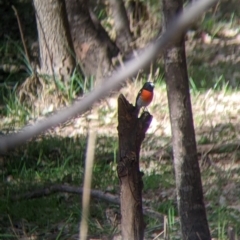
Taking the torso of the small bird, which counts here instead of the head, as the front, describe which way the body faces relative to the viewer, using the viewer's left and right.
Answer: facing the viewer and to the right of the viewer

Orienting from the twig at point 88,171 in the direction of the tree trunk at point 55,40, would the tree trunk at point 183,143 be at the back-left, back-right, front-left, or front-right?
front-right

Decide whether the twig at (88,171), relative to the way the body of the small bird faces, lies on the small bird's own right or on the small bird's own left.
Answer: on the small bird's own right

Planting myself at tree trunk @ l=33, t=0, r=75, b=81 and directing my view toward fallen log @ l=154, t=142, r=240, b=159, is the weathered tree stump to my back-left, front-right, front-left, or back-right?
front-right
